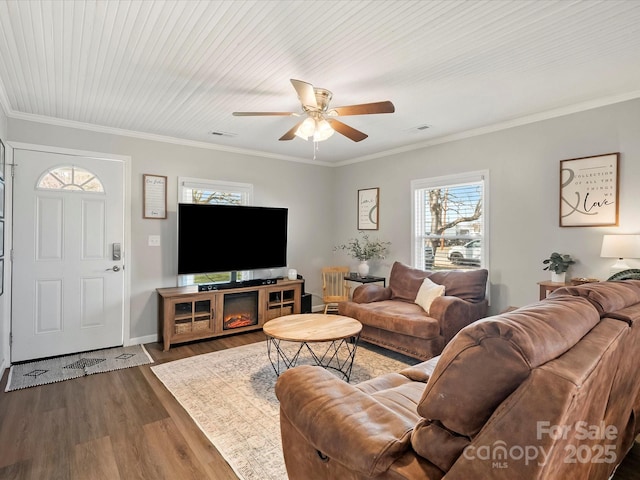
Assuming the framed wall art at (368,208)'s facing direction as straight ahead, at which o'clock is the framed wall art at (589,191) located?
the framed wall art at (589,191) is roughly at 9 o'clock from the framed wall art at (368,208).

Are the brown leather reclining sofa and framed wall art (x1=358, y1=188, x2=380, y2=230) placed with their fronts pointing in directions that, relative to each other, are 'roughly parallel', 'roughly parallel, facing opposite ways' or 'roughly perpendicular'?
roughly perpendicular

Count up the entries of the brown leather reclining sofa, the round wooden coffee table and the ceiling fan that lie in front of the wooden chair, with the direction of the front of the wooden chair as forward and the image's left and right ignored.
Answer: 3

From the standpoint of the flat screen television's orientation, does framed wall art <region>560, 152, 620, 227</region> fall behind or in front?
in front

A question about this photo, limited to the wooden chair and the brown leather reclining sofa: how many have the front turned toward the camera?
1

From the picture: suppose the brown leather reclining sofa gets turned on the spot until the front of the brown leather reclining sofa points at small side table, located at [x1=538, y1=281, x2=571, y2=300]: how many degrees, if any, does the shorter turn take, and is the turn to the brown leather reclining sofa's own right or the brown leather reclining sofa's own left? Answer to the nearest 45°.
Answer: approximately 45° to the brown leather reclining sofa's own right

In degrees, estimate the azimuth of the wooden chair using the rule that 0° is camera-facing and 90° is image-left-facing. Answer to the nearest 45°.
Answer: approximately 0°

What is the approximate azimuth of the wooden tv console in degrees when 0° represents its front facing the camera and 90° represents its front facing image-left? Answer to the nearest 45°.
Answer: approximately 315°

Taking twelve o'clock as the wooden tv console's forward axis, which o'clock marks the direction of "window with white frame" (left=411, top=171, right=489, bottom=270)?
The window with white frame is roughly at 11 o'clock from the wooden tv console.

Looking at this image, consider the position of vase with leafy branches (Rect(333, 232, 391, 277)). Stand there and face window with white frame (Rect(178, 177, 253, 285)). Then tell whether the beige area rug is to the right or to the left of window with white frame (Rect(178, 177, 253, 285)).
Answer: left

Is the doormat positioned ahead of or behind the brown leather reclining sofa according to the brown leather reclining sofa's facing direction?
ahead

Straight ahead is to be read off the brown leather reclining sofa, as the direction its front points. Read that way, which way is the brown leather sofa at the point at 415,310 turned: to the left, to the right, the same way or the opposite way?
to the left
